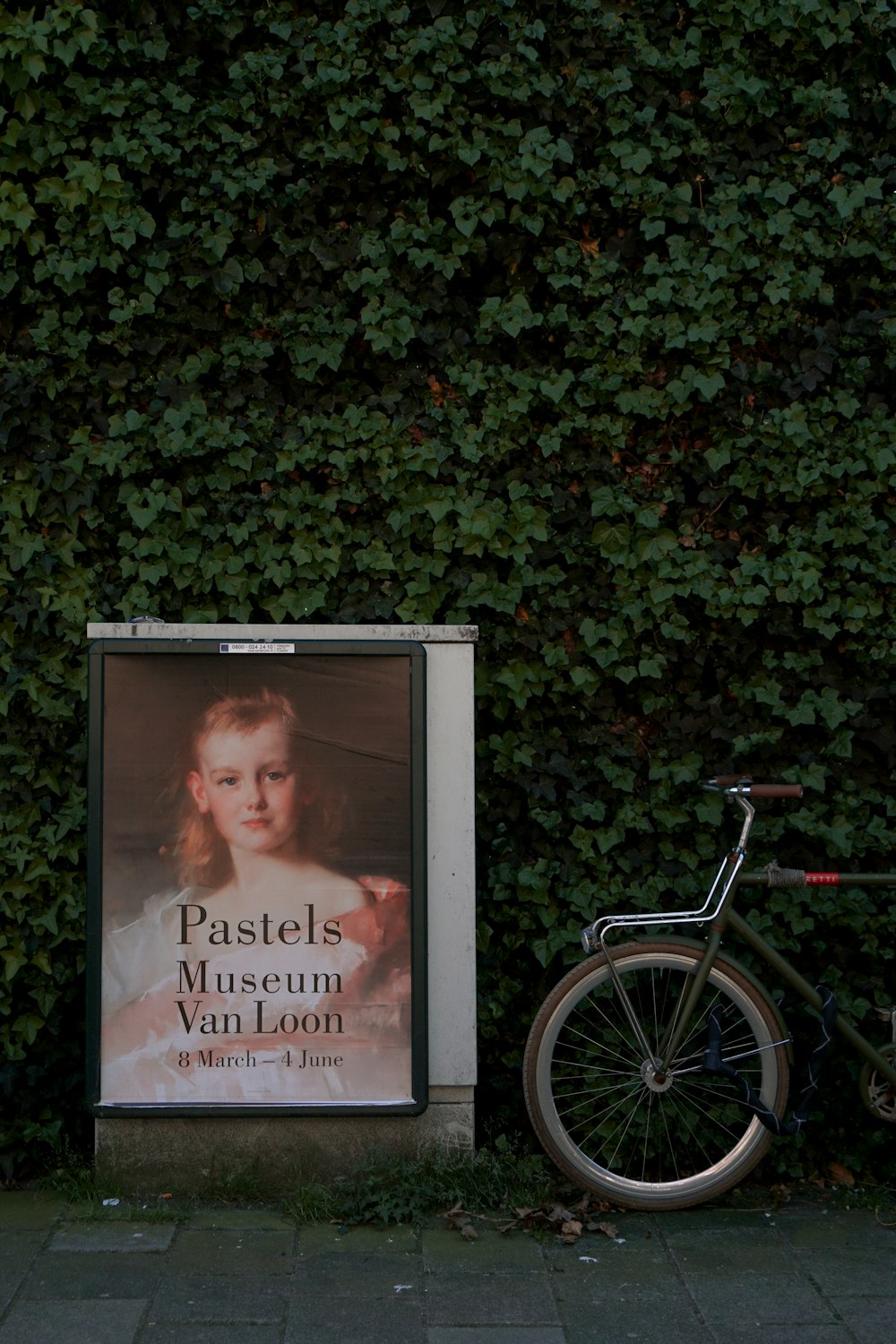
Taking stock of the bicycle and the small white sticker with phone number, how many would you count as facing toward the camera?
1

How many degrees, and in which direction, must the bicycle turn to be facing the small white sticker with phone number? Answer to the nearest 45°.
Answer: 0° — it already faces it

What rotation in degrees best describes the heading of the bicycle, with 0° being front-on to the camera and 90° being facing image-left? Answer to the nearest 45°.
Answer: approximately 90°

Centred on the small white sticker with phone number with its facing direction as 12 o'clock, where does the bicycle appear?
The bicycle is roughly at 9 o'clock from the small white sticker with phone number.

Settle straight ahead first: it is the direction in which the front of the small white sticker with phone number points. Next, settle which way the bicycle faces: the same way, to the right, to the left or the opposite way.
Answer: to the right
